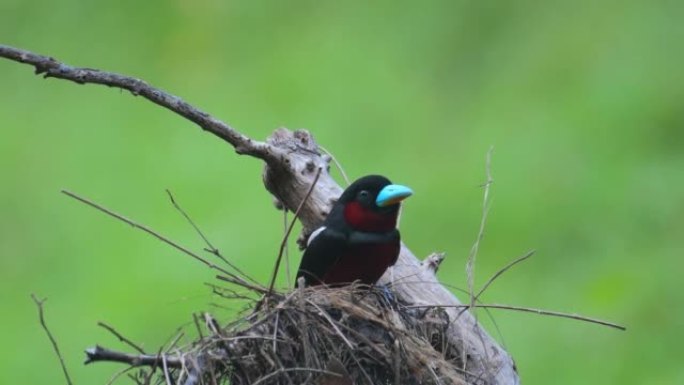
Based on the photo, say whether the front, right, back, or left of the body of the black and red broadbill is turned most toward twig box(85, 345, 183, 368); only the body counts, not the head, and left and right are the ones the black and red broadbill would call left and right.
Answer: right

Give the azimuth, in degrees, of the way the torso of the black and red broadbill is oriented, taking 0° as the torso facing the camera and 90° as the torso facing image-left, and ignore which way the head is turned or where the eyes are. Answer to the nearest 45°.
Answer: approximately 315°
